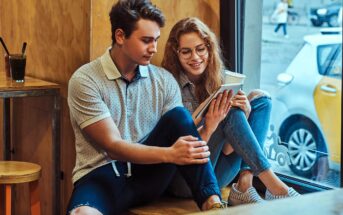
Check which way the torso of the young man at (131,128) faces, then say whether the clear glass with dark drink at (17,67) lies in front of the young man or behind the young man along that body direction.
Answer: behind

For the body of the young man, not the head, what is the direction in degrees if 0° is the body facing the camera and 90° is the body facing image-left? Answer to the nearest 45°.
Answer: approximately 315°

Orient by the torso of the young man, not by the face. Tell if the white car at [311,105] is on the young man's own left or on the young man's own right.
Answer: on the young man's own left

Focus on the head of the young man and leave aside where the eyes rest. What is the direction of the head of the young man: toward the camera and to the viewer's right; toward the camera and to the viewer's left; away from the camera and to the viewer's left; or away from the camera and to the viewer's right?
toward the camera and to the viewer's right

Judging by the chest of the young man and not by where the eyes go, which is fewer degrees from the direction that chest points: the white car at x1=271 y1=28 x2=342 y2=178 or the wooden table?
the white car

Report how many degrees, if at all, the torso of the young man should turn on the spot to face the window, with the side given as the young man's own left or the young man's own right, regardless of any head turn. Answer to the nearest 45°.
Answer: approximately 45° to the young man's own left
